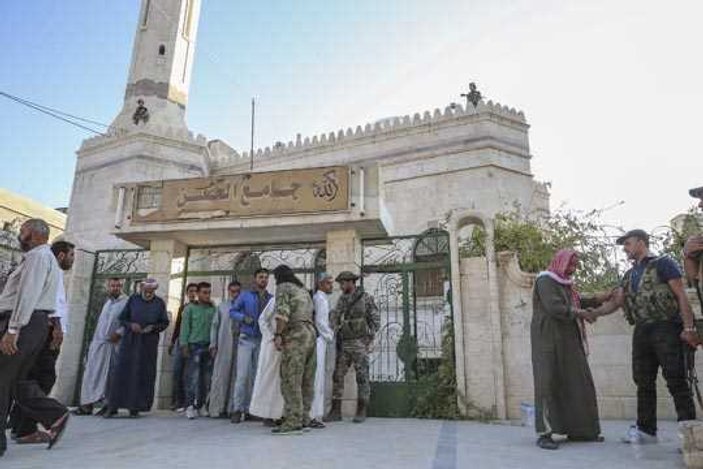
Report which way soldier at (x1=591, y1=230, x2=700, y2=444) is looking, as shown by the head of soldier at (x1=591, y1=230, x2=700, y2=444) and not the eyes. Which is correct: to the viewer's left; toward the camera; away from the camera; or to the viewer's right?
to the viewer's left

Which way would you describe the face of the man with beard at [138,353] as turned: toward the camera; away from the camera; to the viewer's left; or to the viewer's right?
toward the camera

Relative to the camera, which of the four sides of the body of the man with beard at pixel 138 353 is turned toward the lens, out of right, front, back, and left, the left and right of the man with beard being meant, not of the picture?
front

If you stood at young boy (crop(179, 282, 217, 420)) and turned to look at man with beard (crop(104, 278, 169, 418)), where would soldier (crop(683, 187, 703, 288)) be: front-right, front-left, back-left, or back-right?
back-left

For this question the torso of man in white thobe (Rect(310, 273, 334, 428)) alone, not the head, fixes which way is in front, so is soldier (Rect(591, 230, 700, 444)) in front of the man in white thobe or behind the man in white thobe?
in front

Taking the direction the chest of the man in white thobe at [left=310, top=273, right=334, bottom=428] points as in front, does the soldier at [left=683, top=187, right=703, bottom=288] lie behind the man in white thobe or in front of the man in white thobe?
in front

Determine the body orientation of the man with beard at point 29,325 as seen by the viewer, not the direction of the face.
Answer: to the viewer's left
